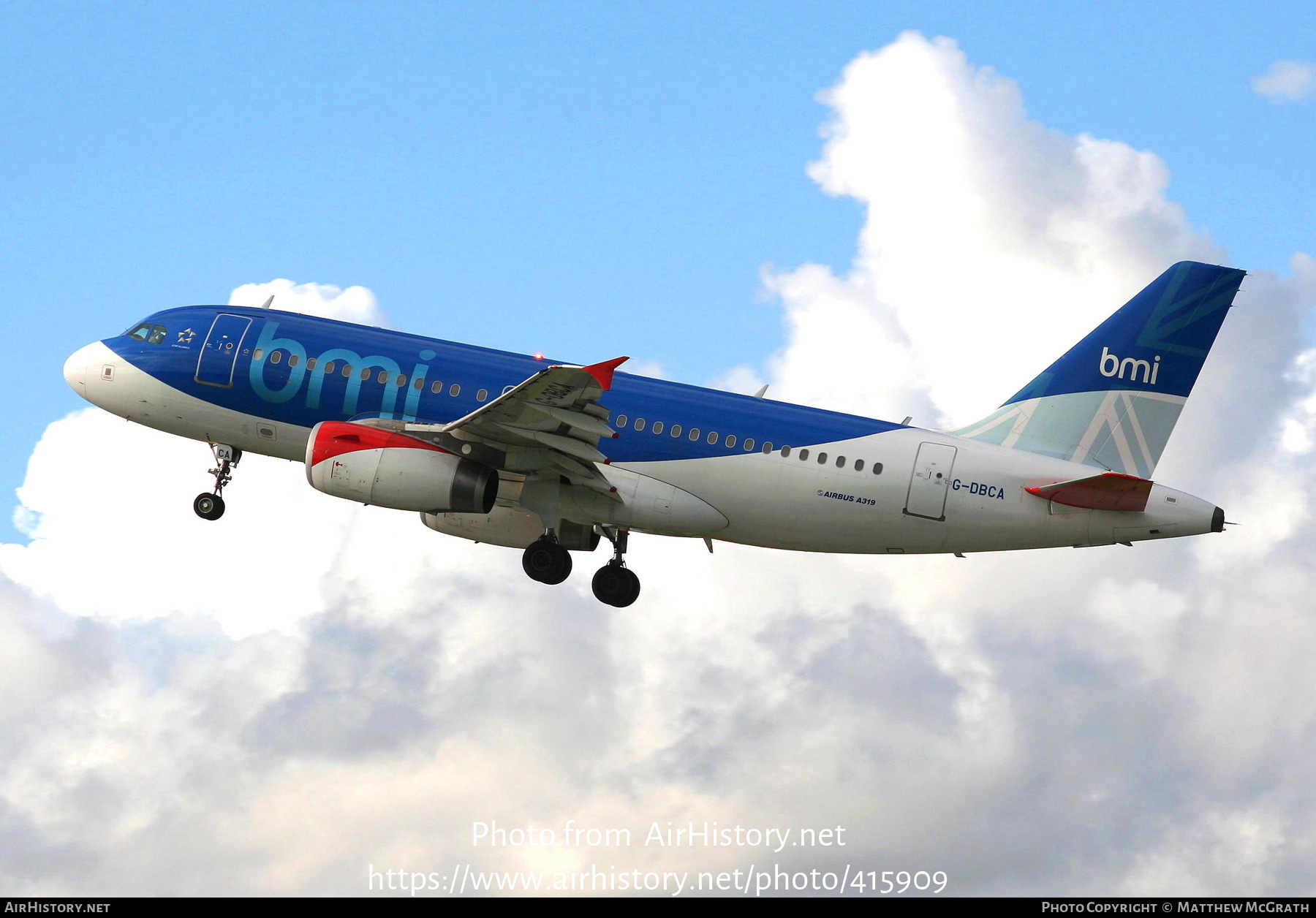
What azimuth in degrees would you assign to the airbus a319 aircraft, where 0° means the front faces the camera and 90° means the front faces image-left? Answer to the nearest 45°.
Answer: approximately 90°
